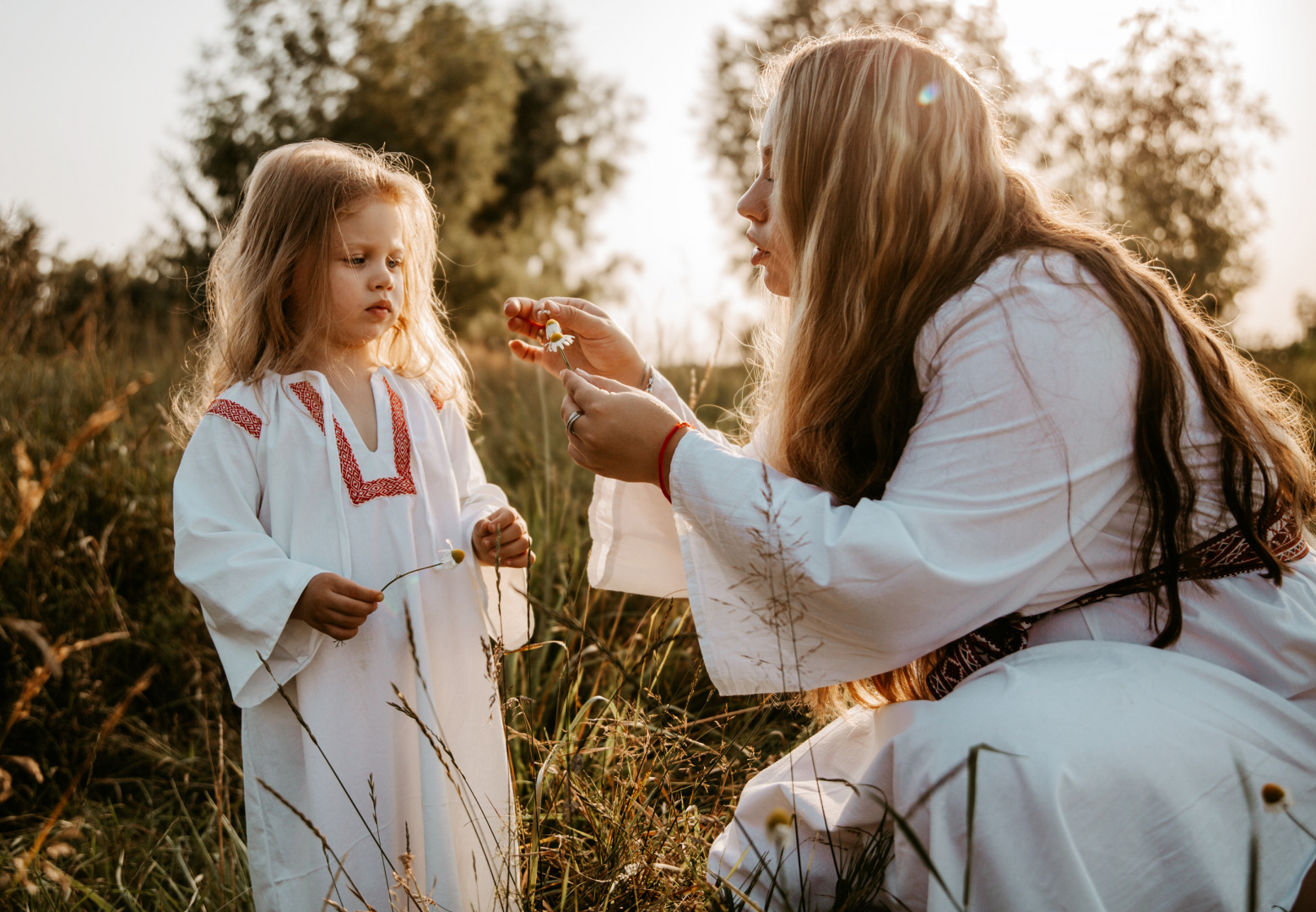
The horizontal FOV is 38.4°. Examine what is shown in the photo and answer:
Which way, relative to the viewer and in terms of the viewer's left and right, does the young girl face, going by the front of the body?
facing the viewer and to the right of the viewer

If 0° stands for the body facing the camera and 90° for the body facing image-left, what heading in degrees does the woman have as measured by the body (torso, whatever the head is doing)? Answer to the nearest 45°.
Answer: approximately 90°

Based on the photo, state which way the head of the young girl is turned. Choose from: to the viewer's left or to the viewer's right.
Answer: to the viewer's right

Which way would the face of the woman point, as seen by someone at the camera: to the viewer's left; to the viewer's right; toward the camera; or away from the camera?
to the viewer's left

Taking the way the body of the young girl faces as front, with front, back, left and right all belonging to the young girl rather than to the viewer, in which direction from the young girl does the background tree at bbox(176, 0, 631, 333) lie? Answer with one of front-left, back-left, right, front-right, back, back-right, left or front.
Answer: back-left

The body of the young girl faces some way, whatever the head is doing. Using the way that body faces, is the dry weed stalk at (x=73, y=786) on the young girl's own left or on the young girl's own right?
on the young girl's own right

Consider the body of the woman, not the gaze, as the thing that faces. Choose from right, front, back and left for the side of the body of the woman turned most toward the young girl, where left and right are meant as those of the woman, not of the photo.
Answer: front

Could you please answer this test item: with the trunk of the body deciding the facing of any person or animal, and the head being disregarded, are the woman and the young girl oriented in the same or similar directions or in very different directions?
very different directions

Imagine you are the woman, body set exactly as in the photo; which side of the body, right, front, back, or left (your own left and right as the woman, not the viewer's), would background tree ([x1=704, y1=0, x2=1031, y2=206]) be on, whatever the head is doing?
right

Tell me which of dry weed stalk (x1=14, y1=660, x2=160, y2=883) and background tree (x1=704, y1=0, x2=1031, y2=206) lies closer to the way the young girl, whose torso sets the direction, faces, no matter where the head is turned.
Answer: the dry weed stalk

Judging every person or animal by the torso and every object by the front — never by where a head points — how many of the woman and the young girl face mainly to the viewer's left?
1

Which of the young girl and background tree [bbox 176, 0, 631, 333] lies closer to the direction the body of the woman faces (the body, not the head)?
the young girl
